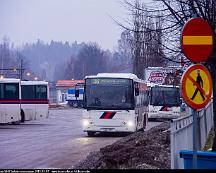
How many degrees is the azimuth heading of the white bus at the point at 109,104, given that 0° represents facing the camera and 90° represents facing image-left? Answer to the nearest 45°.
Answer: approximately 0°

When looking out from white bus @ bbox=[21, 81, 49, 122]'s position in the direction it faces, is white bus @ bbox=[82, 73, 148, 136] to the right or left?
on its left

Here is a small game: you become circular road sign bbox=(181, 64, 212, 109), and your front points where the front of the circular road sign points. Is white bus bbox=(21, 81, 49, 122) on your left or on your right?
on your right

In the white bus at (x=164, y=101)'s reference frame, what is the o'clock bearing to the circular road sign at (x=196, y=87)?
The circular road sign is roughly at 12 o'clock from the white bus.

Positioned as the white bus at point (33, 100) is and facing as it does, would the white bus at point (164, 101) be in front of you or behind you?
behind

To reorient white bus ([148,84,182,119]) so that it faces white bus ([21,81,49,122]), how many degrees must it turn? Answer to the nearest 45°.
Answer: approximately 45° to its right
